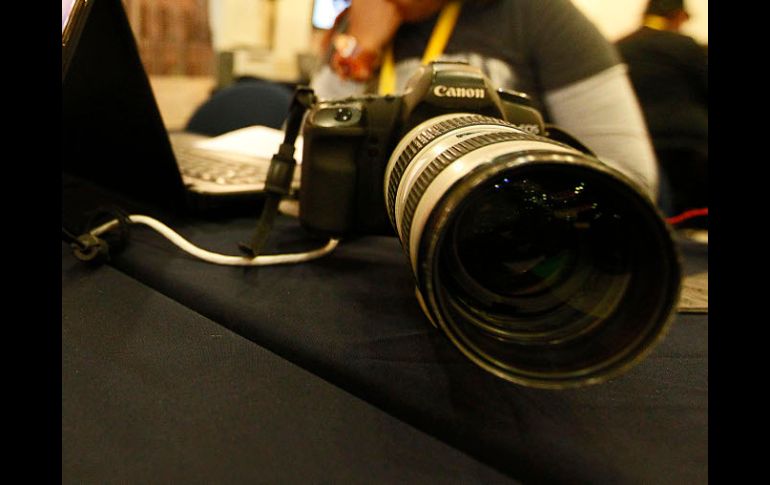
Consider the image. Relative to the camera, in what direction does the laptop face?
facing away from the viewer and to the right of the viewer

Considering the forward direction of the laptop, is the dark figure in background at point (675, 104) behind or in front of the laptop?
in front
